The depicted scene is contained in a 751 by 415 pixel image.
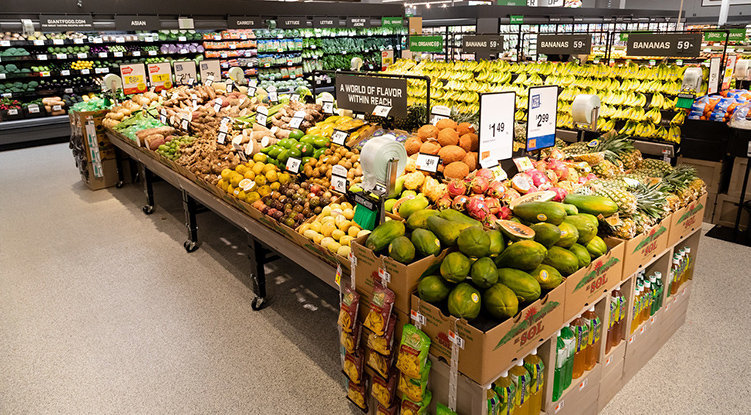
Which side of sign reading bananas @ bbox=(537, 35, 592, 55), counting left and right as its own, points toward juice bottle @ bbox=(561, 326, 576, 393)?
front

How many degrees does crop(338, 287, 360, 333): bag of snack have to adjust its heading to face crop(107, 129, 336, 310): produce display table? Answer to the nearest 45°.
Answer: approximately 90° to its right

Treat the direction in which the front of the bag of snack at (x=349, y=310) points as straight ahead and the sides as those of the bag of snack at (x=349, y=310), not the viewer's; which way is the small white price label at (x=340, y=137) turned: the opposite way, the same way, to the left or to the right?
the same way

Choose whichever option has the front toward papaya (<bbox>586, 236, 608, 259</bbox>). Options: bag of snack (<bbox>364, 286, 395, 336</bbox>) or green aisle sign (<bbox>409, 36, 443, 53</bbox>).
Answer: the green aisle sign

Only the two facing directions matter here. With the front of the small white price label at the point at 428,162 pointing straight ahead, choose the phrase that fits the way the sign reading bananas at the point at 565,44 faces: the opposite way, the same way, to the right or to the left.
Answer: the same way

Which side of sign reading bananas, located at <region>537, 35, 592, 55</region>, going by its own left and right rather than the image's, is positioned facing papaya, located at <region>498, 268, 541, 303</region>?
front

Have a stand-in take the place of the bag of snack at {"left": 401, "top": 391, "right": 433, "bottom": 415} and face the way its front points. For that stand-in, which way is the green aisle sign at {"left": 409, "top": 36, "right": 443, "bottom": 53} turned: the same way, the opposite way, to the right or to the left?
the same way

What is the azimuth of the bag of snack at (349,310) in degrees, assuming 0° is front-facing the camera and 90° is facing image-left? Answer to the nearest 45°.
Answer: approximately 45°

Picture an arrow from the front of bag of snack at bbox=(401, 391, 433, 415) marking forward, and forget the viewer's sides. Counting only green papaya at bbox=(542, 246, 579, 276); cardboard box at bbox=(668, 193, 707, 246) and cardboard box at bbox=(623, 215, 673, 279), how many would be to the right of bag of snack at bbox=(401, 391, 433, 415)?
0

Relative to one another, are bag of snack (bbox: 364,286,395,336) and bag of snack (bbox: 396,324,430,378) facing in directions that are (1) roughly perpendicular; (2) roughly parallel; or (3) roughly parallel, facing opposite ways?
roughly parallel

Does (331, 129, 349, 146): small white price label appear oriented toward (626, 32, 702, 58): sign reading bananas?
no

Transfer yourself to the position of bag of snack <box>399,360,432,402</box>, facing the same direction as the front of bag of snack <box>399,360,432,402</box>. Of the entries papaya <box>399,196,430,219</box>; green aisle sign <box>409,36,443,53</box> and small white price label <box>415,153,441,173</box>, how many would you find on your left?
0

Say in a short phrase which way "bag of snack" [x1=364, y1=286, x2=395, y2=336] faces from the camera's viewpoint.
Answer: facing the viewer and to the left of the viewer

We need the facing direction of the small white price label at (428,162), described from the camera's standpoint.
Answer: facing the viewer

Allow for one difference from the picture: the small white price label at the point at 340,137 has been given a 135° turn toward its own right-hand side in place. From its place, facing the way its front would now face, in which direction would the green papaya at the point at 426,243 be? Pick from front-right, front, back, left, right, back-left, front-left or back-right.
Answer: back

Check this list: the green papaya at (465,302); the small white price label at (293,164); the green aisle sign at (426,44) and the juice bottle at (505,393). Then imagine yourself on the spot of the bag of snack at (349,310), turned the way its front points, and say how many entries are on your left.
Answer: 2

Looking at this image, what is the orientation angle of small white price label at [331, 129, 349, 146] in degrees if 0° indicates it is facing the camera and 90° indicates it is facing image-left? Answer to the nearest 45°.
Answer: approximately 45°

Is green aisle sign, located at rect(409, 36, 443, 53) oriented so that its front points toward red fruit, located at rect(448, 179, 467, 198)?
yes

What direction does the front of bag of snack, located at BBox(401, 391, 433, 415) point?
toward the camera

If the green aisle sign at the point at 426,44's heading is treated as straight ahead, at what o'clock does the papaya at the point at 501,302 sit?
The papaya is roughly at 12 o'clock from the green aisle sign.

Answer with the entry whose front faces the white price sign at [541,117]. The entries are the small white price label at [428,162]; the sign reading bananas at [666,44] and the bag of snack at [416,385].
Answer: the sign reading bananas
